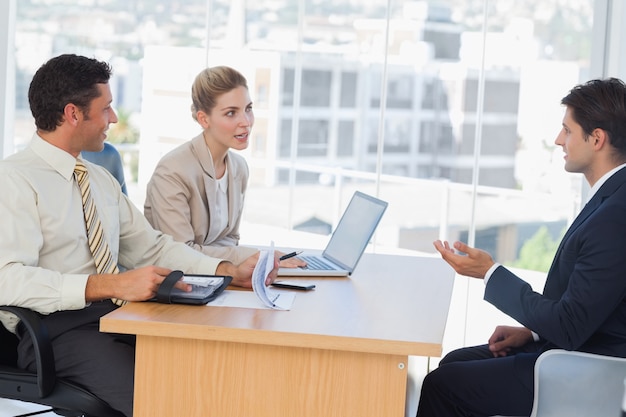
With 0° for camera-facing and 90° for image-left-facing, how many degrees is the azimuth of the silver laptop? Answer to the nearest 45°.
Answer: approximately 90°

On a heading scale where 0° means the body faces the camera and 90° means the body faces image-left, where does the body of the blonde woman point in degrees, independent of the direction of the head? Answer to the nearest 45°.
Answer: approximately 315°

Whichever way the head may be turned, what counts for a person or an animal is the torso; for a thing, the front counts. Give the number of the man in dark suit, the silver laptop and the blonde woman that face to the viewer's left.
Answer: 2

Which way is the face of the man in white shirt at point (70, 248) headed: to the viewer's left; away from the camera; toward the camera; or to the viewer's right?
to the viewer's right

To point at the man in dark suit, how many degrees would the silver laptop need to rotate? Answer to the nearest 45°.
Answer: approximately 135° to its left

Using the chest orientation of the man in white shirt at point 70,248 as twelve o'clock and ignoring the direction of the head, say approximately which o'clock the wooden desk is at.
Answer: The wooden desk is roughly at 12 o'clock from the man in white shirt.

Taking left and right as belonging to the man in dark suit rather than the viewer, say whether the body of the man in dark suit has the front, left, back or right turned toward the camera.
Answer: left

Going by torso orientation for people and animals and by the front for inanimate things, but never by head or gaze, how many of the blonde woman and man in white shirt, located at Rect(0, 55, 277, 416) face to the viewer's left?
0

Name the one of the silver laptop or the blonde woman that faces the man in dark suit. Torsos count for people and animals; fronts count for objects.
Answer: the blonde woman

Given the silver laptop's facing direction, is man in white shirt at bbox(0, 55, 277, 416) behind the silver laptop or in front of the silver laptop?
in front

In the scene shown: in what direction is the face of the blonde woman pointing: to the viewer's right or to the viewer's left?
to the viewer's right

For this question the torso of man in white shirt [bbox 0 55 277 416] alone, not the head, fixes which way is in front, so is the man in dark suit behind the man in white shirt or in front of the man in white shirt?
in front

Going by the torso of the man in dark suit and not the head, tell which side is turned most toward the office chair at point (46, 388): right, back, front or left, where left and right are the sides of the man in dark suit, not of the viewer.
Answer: front

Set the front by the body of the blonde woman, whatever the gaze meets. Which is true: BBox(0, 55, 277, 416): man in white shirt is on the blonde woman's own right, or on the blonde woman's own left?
on the blonde woman's own right

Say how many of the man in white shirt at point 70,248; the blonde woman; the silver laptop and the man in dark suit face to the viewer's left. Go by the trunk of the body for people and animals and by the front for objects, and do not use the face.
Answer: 2

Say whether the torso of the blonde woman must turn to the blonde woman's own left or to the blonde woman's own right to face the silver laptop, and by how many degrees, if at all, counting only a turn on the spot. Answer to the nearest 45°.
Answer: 0° — they already face it

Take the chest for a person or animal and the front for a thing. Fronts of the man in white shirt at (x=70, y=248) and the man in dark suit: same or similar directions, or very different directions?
very different directions

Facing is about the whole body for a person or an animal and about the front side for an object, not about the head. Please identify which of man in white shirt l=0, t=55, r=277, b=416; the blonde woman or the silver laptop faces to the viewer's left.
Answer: the silver laptop
